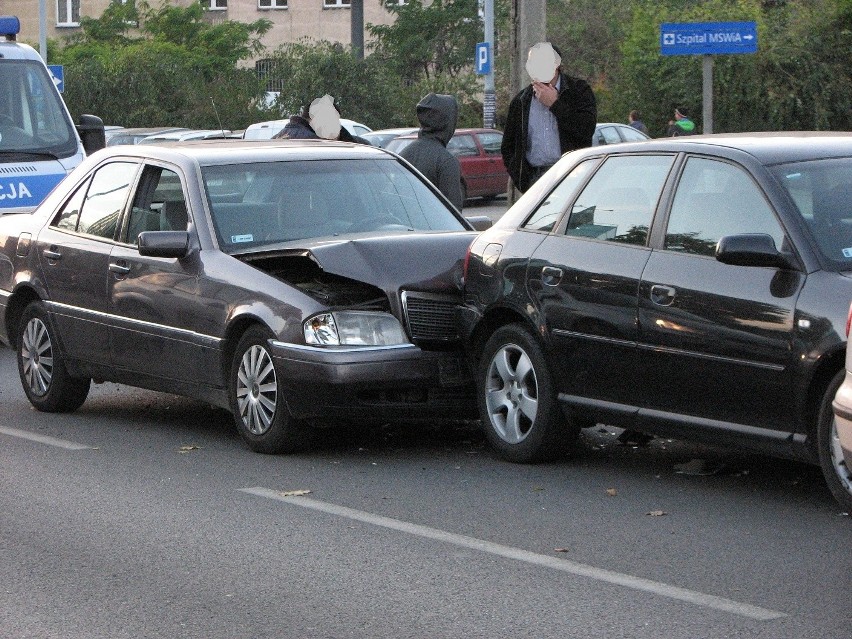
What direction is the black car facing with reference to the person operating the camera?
facing the viewer and to the right of the viewer

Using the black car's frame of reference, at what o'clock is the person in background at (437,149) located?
The person in background is roughly at 7 o'clock from the black car.

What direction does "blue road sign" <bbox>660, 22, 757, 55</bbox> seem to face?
toward the camera

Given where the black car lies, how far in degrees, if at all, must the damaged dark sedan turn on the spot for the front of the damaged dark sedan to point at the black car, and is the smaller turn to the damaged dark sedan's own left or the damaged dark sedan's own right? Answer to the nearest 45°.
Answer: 0° — it already faces it

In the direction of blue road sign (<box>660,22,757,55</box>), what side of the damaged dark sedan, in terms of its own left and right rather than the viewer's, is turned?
left

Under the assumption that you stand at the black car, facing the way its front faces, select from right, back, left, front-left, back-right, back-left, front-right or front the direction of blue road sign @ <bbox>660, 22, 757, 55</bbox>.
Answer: back-left

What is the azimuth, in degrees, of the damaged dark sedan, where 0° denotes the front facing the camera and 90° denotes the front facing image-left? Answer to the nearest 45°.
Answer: approximately 315°
